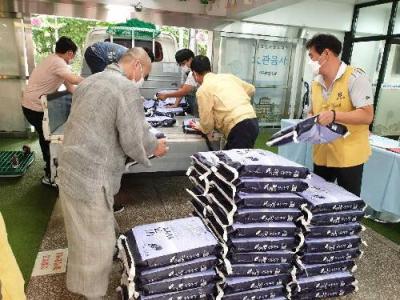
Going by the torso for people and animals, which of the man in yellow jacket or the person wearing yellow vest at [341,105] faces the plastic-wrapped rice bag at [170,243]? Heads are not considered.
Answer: the person wearing yellow vest

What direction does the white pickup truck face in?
away from the camera

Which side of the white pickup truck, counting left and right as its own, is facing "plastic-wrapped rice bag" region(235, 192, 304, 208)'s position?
back

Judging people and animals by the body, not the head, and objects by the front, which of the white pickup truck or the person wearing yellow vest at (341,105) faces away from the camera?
the white pickup truck

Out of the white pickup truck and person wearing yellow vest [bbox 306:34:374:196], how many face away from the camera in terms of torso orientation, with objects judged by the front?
1

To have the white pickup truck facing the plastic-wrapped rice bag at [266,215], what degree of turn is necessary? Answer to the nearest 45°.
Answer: approximately 180°

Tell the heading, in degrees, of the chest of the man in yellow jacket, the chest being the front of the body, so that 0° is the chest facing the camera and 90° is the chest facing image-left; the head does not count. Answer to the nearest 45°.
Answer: approximately 135°

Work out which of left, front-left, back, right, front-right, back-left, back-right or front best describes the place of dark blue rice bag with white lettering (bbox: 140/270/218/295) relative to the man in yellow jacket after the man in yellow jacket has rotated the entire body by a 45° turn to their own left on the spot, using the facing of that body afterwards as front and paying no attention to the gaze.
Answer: left

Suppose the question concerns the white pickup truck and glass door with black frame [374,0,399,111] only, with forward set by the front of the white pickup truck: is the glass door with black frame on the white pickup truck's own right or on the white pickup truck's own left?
on the white pickup truck's own right

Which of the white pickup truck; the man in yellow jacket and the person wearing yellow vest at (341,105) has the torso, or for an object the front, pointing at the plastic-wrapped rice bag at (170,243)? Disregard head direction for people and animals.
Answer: the person wearing yellow vest

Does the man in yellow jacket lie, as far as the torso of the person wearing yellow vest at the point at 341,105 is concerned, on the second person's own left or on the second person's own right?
on the second person's own right

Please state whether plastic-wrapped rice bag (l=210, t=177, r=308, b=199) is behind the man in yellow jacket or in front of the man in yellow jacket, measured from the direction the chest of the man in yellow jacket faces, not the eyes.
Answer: behind

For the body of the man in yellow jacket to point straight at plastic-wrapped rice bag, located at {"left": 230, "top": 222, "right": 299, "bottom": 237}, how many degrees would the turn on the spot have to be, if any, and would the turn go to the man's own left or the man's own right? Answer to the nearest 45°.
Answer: approximately 135° to the man's own left

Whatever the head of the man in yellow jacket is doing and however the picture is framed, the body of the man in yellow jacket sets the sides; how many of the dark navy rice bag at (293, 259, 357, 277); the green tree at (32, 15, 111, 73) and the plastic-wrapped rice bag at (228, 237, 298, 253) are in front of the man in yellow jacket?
1

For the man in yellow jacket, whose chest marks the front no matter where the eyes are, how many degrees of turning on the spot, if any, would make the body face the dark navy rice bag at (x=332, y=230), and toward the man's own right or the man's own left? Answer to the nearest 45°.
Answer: approximately 180°

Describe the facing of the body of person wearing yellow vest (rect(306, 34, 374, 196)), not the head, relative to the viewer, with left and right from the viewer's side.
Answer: facing the viewer and to the left of the viewer

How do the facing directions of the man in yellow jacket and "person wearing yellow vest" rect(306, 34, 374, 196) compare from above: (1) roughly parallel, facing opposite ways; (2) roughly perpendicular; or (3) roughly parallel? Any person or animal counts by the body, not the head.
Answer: roughly perpendicular
